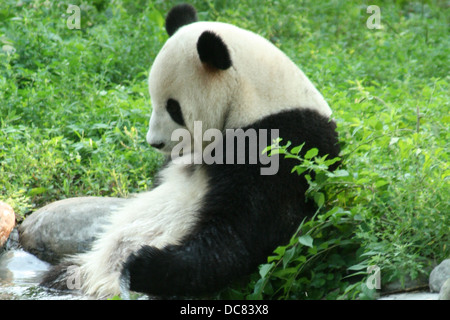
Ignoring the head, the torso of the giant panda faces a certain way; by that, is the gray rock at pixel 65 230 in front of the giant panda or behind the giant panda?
in front

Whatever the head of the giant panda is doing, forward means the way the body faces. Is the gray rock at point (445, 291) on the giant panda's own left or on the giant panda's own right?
on the giant panda's own left

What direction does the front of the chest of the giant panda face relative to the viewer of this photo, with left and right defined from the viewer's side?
facing to the left of the viewer

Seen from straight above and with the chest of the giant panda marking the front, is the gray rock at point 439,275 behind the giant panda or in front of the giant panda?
behind
